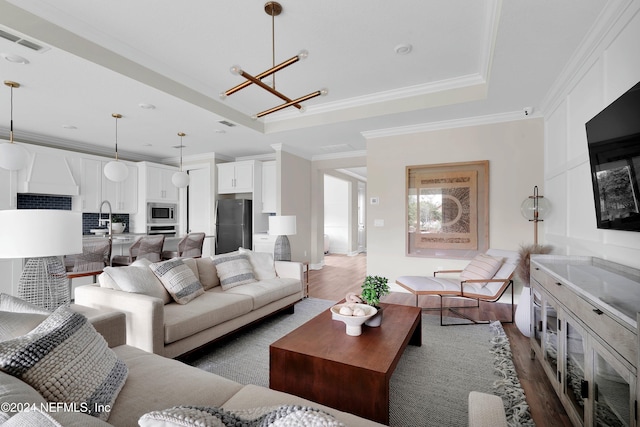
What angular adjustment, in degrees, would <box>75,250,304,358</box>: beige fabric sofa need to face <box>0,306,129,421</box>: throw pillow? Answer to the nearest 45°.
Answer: approximately 45° to its right

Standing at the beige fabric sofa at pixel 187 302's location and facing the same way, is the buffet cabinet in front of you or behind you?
in front

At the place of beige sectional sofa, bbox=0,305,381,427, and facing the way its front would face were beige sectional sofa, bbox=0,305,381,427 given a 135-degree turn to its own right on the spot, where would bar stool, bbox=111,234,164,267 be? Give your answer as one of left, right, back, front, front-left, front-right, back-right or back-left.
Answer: back

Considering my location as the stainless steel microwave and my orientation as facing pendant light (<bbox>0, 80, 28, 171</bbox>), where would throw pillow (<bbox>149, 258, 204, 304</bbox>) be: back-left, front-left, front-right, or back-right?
front-left

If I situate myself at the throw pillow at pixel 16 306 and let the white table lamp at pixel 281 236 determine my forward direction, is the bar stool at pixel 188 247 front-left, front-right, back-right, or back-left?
front-left

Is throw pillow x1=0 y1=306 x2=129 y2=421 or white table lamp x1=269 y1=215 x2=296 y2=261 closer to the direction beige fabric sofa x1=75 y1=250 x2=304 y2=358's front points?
the throw pillow

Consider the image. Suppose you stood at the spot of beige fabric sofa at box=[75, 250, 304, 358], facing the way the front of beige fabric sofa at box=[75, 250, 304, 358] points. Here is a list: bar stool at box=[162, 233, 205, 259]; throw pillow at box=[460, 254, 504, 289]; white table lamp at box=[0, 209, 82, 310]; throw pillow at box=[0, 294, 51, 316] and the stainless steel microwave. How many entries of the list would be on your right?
2

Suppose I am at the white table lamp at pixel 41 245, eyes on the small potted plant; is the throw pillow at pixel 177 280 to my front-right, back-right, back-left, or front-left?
front-left

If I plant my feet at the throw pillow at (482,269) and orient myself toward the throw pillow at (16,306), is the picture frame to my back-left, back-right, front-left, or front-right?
back-right

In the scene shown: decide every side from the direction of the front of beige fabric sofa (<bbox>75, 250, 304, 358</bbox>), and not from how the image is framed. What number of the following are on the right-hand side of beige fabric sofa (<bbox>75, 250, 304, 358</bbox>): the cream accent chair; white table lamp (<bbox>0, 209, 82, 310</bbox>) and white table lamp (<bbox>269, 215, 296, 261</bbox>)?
1

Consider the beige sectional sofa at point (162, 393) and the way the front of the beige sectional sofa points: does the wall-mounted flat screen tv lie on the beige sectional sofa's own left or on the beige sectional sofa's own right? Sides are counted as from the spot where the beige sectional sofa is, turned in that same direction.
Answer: on the beige sectional sofa's own right

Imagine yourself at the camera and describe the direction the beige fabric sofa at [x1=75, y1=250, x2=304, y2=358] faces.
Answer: facing the viewer and to the right of the viewer

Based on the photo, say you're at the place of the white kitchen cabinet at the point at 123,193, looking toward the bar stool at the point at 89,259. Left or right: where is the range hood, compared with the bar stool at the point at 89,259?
right

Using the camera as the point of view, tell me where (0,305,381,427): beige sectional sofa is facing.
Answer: facing away from the viewer and to the right of the viewer

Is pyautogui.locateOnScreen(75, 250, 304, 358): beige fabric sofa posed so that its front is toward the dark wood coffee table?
yes

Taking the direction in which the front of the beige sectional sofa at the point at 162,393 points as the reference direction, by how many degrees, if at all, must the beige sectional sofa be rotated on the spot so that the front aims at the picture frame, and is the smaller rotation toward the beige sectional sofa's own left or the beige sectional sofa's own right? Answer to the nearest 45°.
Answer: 0° — it already faces it

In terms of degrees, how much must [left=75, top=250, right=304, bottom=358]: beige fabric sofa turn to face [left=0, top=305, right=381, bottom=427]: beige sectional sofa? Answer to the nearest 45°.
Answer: approximately 45° to its right

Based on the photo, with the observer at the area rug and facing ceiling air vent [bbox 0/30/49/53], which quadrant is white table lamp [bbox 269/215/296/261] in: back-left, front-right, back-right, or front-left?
front-right

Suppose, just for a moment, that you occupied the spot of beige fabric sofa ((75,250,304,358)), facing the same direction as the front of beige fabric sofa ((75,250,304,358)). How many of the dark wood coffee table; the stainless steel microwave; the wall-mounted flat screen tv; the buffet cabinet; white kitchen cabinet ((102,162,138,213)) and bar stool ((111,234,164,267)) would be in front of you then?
3
